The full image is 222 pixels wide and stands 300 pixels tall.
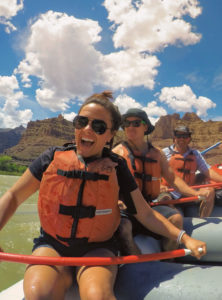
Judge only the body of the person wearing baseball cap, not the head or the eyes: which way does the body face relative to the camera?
toward the camera

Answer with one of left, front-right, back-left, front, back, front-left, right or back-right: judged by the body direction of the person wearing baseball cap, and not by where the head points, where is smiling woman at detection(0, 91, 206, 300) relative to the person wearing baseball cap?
front

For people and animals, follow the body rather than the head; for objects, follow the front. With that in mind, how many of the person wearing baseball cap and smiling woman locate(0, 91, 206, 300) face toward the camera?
2

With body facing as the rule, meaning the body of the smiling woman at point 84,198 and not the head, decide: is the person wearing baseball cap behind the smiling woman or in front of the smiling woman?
behind

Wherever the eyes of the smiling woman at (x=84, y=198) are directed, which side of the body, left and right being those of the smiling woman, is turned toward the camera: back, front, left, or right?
front
